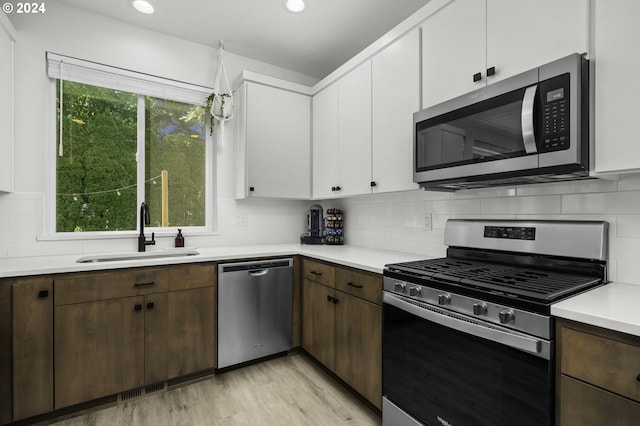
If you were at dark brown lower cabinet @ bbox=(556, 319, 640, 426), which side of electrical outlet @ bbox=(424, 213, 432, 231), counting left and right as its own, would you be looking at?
left

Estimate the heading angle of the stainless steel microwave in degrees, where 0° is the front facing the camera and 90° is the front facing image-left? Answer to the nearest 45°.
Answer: approximately 45°

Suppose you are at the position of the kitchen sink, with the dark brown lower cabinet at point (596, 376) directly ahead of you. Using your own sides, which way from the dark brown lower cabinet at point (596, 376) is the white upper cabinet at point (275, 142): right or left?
left

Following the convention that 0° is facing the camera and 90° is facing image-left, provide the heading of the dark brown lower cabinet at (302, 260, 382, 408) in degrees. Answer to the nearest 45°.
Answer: approximately 45°

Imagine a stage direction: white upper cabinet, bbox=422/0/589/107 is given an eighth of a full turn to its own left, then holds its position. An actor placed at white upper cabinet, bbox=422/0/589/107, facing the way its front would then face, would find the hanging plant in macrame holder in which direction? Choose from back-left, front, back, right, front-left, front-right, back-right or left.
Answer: right

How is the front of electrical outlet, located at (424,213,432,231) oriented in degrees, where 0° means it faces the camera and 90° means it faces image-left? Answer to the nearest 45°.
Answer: approximately 45°

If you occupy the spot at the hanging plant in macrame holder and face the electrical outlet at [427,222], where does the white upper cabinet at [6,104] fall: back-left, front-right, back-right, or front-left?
back-right

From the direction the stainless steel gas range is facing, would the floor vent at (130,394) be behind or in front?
in front
